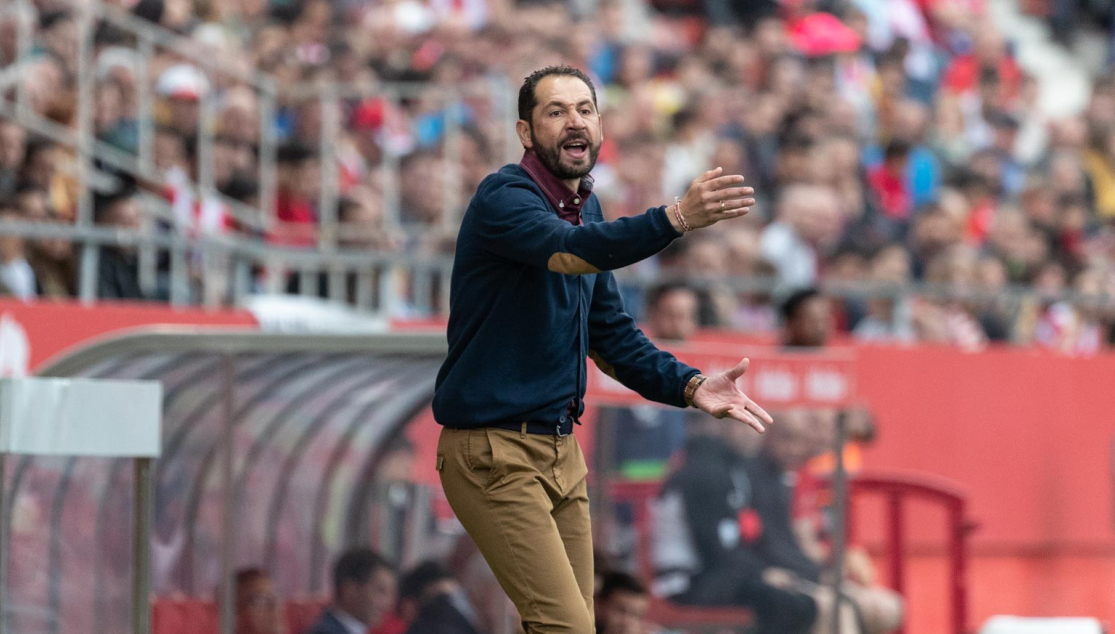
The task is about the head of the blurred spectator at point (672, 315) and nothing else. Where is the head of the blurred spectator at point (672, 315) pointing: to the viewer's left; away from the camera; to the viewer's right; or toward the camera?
toward the camera

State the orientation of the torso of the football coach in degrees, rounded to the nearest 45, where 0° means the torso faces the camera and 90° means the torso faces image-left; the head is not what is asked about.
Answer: approximately 315°

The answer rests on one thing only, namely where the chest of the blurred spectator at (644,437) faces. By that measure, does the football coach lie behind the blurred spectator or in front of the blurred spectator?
in front

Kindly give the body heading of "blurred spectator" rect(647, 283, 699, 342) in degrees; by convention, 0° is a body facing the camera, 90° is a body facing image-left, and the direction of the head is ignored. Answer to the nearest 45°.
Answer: approximately 0°

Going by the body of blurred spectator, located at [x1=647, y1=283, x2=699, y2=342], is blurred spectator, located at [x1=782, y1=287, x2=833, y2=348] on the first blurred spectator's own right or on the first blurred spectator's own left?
on the first blurred spectator's own left

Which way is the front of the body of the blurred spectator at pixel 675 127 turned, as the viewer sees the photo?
toward the camera

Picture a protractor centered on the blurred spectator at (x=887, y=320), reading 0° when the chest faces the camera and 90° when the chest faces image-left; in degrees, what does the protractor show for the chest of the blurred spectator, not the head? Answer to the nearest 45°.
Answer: approximately 45°

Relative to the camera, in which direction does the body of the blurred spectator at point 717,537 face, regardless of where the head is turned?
to the viewer's right

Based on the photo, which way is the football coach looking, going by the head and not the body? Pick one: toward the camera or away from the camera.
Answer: toward the camera

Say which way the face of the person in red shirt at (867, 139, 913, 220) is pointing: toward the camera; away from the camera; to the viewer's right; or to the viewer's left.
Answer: toward the camera
